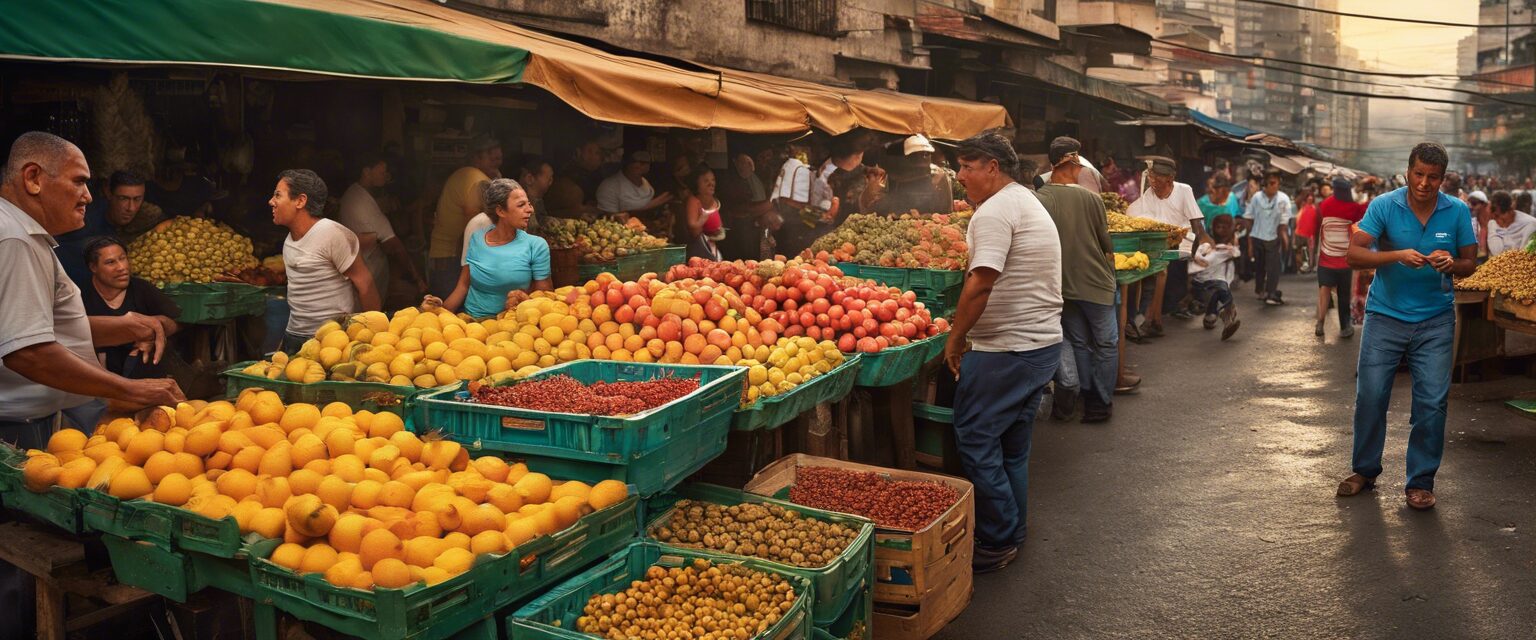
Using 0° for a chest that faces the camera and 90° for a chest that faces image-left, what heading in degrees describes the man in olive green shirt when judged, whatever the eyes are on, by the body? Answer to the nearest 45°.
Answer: approximately 180°

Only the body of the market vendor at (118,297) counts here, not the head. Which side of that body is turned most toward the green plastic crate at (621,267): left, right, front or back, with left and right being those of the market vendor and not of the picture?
left

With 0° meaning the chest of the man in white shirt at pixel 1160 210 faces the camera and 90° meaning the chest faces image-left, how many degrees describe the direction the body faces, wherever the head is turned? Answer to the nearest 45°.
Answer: approximately 45°

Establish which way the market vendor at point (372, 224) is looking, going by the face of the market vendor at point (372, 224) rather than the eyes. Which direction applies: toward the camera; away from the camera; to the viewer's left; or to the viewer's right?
to the viewer's right

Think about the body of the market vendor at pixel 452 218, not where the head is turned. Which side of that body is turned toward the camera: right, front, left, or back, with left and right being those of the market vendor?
right

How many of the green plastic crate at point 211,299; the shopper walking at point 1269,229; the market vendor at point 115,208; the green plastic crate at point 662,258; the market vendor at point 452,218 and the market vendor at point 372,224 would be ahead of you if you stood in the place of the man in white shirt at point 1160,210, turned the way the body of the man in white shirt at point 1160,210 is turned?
5

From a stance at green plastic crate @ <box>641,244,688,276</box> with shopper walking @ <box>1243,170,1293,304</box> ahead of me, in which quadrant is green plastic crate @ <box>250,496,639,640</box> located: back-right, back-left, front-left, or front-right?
back-right

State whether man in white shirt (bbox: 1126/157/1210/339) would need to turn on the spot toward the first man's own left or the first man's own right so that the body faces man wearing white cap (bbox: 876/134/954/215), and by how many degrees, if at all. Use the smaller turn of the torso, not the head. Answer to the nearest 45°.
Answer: approximately 45° to the first man's own right
